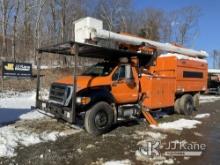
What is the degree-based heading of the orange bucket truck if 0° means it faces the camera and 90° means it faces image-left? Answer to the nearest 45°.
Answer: approximately 45°
